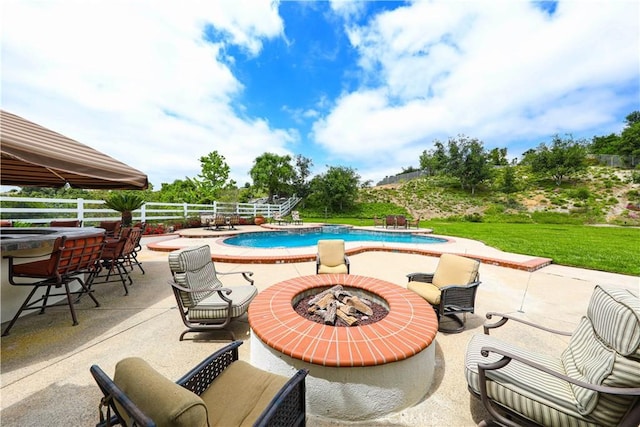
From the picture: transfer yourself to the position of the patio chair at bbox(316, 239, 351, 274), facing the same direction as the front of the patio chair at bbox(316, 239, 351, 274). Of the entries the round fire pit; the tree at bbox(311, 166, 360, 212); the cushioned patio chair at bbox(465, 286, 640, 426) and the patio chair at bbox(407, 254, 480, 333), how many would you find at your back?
1

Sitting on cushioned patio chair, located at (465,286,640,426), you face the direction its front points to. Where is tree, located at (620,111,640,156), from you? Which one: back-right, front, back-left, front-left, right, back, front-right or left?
right

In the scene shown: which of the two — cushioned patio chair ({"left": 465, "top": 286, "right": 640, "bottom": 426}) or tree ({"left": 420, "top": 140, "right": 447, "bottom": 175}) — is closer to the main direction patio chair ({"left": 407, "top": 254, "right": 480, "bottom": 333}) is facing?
the cushioned patio chair

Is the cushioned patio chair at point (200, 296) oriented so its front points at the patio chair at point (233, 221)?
no

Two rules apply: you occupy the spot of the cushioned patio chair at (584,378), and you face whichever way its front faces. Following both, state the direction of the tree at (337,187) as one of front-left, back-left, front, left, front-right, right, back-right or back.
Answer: front-right

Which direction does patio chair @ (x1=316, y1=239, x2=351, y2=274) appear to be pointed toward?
toward the camera

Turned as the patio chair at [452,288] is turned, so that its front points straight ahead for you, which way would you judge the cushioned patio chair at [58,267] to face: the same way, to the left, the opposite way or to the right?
the same way

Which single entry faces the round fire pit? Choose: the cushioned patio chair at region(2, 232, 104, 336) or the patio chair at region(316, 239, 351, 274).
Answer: the patio chair

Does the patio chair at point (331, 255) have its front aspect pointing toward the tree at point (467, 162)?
no

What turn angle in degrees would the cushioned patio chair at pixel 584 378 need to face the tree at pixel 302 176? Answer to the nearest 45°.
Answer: approximately 45° to its right

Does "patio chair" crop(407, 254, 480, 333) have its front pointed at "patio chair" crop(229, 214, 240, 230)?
no

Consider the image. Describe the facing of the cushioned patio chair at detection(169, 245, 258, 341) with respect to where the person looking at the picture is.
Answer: facing the viewer and to the right of the viewer

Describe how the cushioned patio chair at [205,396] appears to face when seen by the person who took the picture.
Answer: facing away from the viewer and to the right of the viewer

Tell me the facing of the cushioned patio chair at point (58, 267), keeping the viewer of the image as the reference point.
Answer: facing away from the viewer and to the left of the viewer

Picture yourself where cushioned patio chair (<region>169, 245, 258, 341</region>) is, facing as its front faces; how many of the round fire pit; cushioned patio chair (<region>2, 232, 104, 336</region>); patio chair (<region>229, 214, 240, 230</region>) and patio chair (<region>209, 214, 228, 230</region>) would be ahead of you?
1

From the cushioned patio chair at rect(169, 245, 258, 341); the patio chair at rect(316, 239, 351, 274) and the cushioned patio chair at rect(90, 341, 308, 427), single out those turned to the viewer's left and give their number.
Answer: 0

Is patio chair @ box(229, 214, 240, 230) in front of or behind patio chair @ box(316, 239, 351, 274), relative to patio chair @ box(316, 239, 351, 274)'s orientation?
behind

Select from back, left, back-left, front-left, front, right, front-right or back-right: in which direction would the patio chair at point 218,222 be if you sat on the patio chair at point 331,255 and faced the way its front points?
back-right

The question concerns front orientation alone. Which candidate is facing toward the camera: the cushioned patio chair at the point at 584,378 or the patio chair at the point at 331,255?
the patio chair

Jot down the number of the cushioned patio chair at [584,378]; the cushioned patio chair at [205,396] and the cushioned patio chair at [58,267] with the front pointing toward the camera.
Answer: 0

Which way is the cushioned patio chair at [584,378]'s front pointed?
to the viewer's left
